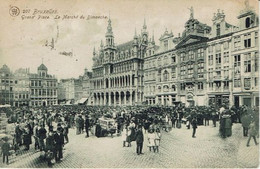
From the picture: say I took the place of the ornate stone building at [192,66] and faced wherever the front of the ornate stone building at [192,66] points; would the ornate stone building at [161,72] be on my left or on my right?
on my right

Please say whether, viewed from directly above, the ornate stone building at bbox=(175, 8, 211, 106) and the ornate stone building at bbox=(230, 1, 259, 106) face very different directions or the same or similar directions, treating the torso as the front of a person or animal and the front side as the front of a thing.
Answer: same or similar directions

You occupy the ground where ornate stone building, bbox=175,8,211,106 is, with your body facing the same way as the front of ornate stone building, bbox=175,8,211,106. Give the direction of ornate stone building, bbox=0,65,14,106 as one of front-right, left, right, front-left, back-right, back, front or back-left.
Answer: front

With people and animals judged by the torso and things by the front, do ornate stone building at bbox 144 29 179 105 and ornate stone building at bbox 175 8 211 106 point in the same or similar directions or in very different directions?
same or similar directions

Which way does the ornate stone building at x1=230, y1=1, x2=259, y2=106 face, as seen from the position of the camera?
facing the viewer and to the left of the viewer
